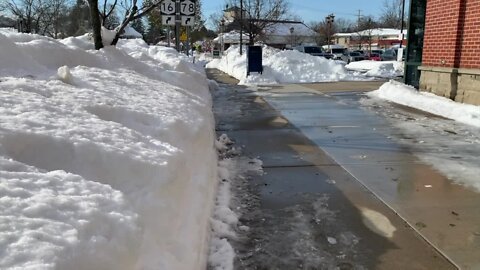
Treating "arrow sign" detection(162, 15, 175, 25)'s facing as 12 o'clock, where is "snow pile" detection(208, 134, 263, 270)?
The snow pile is roughly at 12 o'clock from the arrow sign.

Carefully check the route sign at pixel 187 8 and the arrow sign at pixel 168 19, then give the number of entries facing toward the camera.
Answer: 2

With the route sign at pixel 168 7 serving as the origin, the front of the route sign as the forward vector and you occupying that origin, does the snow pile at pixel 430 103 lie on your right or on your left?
on your left

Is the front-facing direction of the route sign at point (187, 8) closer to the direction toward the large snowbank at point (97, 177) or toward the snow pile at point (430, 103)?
the large snowbank

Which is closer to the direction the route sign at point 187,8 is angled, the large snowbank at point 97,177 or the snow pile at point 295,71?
the large snowbank

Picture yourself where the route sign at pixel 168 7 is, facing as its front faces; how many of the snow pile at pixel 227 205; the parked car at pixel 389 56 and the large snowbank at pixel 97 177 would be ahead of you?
2

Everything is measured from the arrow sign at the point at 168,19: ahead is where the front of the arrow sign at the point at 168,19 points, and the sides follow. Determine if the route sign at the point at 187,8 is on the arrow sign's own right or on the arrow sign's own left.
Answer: on the arrow sign's own left

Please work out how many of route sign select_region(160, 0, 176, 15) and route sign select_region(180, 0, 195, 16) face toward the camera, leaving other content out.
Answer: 2

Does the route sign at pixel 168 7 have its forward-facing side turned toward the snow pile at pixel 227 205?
yes
